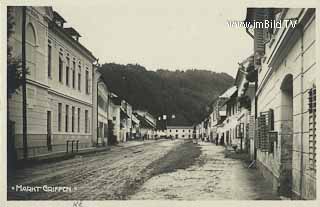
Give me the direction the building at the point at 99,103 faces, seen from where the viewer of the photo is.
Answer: facing to the right of the viewer
